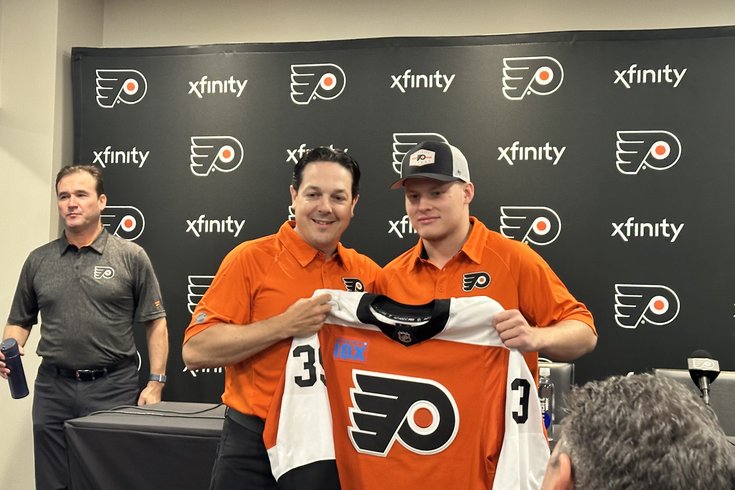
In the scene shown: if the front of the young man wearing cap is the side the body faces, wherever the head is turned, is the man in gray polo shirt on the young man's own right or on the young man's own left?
on the young man's own right

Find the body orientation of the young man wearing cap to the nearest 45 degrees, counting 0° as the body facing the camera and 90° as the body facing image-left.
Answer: approximately 45°

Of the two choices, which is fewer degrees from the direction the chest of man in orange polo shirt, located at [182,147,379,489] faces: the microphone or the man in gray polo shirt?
the microphone

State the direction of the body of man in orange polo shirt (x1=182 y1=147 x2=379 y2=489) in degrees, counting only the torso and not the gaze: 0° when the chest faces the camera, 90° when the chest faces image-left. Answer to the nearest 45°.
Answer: approximately 315°

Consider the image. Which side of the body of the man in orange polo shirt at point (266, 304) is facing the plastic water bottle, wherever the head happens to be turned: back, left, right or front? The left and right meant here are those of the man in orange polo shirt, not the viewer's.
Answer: left

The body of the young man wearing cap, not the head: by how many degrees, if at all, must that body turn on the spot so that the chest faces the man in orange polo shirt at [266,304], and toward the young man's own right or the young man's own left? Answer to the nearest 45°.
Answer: approximately 45° to the young man's own right
